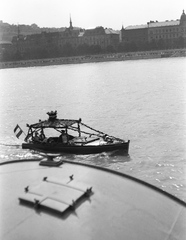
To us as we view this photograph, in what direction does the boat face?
facing to the right of the viewer
